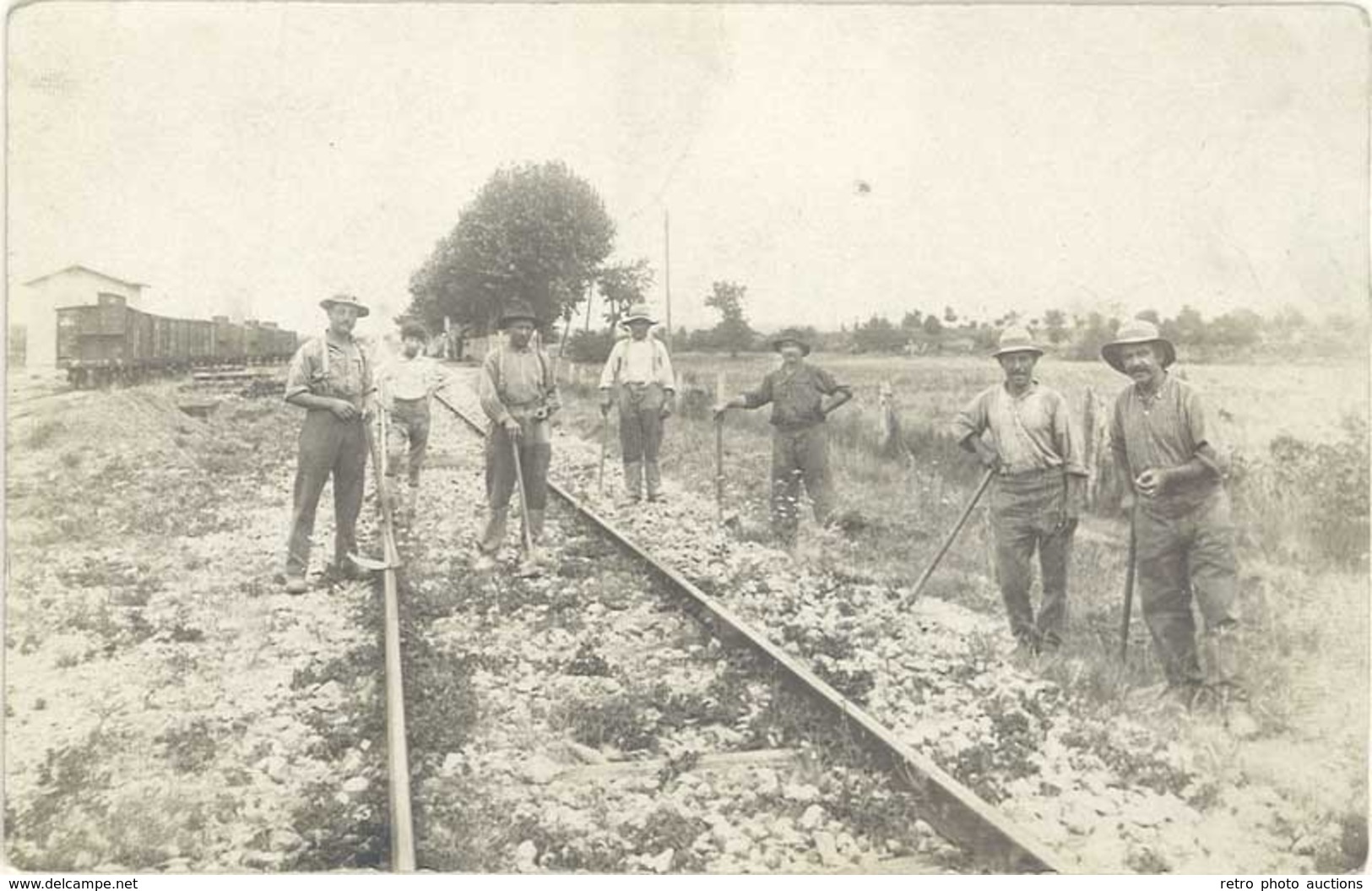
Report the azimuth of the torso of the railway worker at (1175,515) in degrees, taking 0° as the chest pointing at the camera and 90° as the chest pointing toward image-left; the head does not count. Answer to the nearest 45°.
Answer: approximately 45°

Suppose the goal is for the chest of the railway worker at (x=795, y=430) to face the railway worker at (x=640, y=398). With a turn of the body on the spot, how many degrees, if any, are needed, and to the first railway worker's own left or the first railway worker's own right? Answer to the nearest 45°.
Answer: approximately 135° to the first railway worker's own right

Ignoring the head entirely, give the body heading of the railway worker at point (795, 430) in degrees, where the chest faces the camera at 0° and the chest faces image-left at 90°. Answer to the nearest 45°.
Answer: approximately 0°

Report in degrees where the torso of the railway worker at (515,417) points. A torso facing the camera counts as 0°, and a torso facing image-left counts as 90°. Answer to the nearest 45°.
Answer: approximately 0°

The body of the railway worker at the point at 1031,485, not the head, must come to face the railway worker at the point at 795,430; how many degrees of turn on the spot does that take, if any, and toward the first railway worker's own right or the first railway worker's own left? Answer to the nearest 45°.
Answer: approximately 135° to the first railway worker's own right

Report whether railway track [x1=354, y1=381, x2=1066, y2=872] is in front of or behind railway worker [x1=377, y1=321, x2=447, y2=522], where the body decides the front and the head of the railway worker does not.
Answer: in front

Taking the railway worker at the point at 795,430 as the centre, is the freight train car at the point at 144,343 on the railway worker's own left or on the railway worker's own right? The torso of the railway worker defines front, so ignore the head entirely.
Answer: on the railway worker's own right
